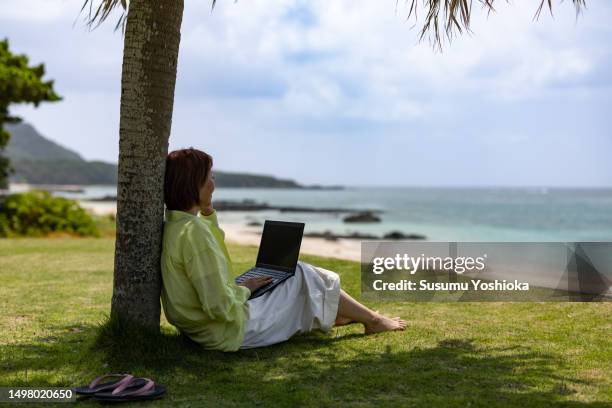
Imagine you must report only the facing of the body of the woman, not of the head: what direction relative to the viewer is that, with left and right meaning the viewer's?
facing away from the viewer and to the right of the viewer

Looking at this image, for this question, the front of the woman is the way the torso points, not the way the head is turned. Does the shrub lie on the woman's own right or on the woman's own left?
on the woman's own left

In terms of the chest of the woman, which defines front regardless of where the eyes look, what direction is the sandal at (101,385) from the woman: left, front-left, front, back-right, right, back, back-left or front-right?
back

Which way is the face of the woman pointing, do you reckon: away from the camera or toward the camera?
away from the camera

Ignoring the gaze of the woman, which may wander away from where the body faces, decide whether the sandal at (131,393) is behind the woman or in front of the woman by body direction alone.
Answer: behind
